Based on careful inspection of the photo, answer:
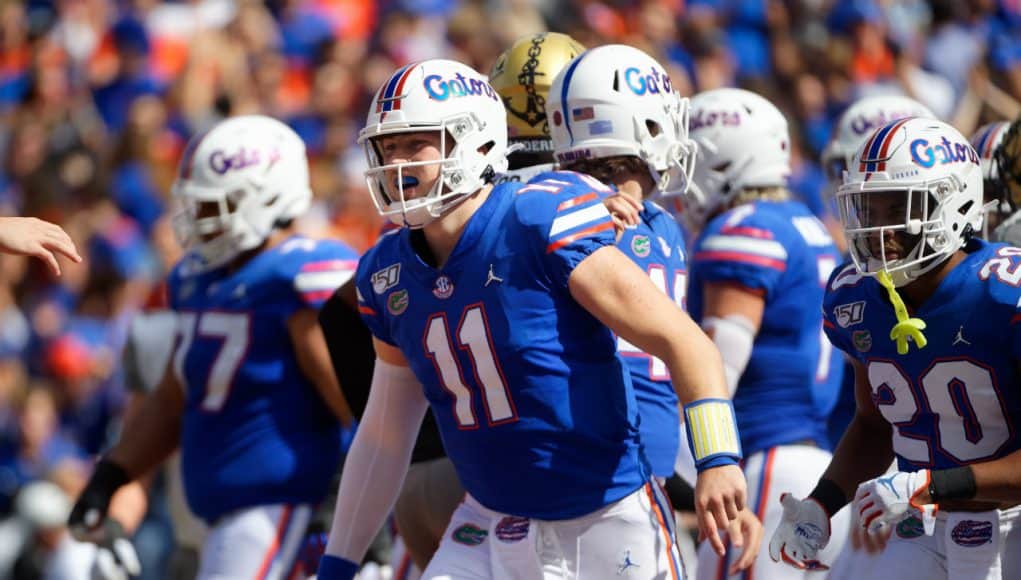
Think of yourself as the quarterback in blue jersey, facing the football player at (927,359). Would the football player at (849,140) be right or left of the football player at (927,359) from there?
left

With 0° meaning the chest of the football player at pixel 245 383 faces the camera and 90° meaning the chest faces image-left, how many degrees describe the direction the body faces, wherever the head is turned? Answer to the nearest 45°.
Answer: approximately 45°

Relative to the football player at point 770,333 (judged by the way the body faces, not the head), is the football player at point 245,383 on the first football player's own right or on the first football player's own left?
on the first football player's own left

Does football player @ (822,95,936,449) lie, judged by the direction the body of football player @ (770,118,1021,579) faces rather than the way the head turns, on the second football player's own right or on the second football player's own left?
on the second football player's own right

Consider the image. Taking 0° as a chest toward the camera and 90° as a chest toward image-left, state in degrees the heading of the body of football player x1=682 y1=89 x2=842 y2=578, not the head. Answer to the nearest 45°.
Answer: approximately 135°

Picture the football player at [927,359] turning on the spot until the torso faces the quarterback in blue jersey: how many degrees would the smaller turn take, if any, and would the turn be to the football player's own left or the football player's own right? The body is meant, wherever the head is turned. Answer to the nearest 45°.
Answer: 0° — they already face them
